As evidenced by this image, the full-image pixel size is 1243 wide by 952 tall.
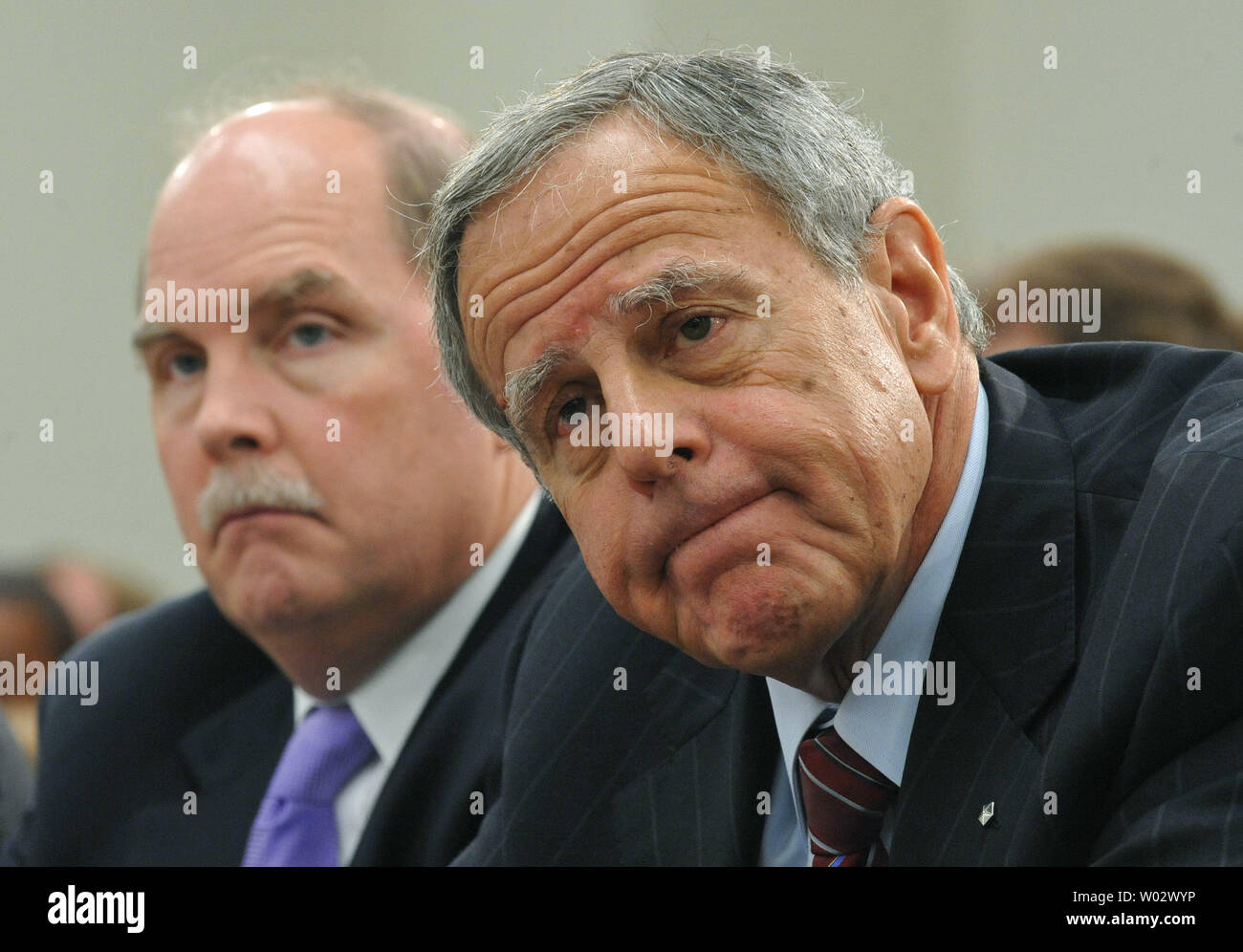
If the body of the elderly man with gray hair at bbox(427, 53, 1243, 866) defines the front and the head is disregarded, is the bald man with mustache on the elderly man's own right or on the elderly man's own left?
on the elderly man's own right

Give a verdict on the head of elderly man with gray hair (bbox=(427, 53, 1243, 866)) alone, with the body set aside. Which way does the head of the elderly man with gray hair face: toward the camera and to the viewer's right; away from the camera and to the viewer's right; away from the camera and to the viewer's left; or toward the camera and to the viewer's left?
toward the camera and to the viewer's left

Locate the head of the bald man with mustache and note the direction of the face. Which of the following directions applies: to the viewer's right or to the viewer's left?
to the viewer's left

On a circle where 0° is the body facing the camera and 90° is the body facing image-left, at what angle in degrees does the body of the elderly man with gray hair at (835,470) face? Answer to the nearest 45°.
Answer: approximately 45°

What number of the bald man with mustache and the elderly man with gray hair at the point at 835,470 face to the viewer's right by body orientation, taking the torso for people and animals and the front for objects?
0

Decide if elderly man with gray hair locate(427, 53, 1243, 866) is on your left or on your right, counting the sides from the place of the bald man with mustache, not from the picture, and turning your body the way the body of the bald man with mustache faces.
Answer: on your left

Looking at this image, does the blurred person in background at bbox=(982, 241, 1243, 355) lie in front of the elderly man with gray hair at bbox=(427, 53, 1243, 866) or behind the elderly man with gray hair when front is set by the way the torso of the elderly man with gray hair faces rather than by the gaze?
behind

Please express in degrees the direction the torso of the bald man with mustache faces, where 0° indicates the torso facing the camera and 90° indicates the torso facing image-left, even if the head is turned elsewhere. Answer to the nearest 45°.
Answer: approximately 45°

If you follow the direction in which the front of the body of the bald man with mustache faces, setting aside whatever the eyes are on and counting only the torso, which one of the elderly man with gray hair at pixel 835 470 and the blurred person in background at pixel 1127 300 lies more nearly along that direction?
the elderly man with gray hair
